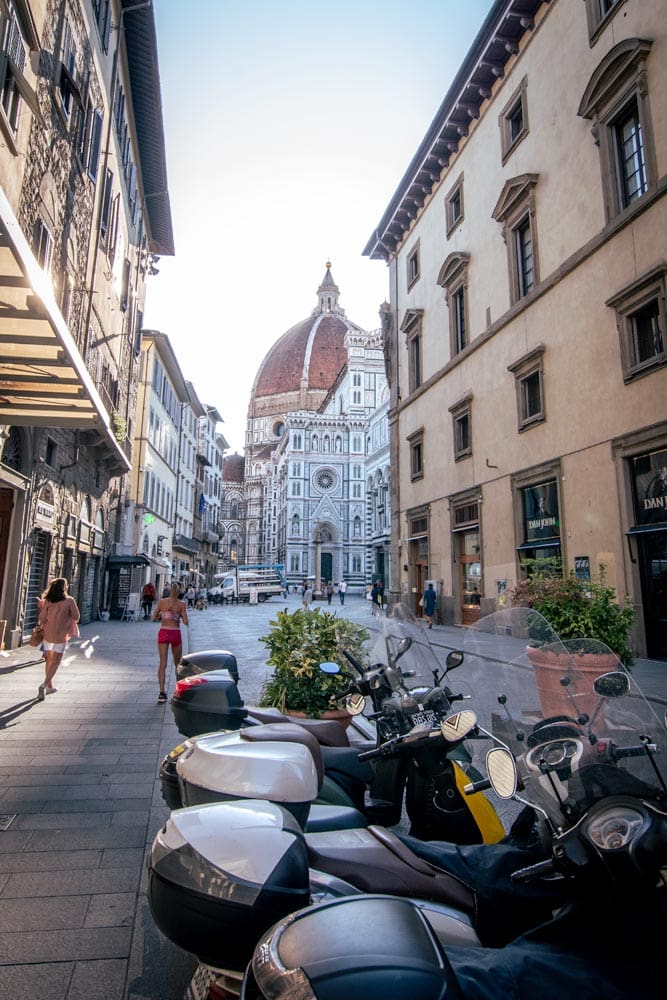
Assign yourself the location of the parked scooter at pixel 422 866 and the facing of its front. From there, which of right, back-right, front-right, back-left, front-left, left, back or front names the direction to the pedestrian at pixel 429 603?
front-left

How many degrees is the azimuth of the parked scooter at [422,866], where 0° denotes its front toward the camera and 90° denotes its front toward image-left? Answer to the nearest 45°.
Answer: approximately 225°

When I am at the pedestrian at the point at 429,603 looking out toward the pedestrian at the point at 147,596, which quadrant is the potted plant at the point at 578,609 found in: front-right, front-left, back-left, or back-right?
back-left

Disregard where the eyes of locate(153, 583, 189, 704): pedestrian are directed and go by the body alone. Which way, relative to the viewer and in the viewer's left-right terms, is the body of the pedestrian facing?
facing away from the viewer

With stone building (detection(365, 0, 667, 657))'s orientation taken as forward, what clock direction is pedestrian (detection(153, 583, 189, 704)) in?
The pedestrian is roughly at 12 o'clock from the stone building.

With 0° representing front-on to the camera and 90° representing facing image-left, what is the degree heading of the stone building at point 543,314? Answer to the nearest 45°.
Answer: approximately 45°

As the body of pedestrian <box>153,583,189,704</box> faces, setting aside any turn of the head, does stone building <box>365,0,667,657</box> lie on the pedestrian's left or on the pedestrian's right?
on the pedestrian's right

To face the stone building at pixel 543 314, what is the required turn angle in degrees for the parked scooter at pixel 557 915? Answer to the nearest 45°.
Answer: approximately 45° to its left

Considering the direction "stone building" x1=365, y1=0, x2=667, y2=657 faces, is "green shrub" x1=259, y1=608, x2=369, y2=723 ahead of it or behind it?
ahead

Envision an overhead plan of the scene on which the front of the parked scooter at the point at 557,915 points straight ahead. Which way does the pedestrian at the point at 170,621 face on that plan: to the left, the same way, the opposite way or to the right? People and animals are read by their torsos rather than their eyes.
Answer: to the left

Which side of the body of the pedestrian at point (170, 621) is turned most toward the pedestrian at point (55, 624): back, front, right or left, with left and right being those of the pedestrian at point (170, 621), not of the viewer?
left

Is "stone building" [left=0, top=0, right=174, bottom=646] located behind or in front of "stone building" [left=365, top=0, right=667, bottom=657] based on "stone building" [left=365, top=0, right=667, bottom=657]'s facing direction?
in front

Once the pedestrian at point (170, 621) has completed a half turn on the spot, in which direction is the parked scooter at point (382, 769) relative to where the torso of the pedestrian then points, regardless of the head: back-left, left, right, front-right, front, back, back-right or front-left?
front

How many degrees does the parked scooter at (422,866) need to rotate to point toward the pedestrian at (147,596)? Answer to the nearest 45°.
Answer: approximately 90° to its left
